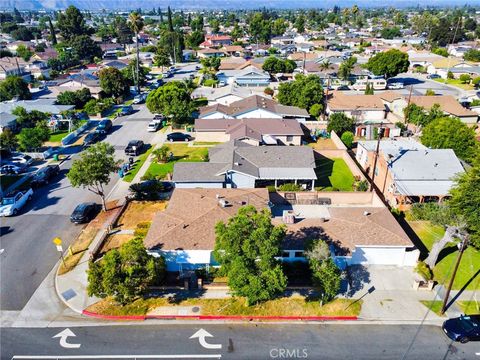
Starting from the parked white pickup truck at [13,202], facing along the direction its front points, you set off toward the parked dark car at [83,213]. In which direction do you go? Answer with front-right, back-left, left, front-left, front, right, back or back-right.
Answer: left

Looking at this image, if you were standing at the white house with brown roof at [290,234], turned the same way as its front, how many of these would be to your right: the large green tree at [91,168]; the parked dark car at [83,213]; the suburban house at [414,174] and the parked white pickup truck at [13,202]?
3

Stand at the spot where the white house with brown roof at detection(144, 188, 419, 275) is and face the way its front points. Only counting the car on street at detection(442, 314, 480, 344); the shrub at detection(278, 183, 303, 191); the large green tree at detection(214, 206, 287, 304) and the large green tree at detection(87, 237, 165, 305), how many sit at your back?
1

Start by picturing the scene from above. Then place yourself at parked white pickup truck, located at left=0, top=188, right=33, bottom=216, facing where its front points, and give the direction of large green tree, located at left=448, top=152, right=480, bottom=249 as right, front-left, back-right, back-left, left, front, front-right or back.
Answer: left

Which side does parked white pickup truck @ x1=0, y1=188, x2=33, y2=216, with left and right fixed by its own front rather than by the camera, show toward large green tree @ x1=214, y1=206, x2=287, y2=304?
left

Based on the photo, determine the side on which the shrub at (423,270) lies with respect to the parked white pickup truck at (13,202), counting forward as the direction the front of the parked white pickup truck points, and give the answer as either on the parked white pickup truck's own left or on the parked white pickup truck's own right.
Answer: on the parked white pickup truck's own left

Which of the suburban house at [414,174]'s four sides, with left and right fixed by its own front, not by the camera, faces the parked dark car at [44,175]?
right

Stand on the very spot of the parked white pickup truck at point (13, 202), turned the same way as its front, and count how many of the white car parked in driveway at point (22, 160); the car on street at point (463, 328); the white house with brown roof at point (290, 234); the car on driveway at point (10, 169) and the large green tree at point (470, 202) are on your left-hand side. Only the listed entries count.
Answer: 3

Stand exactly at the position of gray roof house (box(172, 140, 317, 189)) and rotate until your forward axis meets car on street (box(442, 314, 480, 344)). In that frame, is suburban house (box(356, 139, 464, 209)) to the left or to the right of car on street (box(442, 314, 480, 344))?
left

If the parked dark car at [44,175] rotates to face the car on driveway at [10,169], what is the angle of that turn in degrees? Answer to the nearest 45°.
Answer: approximately 90° to its right

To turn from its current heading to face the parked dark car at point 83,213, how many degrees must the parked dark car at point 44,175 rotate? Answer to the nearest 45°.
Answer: approximately 45° to its left

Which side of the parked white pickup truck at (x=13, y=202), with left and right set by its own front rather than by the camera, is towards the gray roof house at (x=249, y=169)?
left

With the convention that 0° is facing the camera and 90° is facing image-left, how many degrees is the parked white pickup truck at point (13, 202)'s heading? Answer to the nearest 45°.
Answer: approximately 45°

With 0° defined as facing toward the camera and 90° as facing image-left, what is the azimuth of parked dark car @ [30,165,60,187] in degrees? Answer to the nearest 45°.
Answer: approximately 45°
